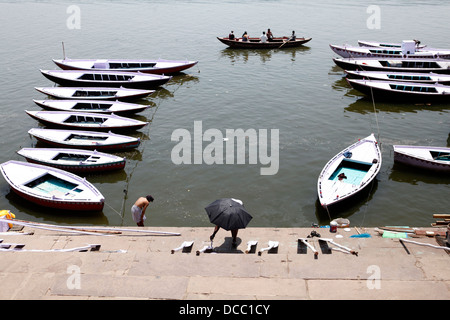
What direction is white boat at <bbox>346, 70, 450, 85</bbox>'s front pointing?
to the viewer's left

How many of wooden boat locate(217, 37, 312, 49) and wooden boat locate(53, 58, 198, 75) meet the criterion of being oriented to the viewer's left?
1

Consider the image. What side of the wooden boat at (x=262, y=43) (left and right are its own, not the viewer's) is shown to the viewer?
left

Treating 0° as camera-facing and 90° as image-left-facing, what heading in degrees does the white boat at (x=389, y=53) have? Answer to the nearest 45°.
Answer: approximately 90°

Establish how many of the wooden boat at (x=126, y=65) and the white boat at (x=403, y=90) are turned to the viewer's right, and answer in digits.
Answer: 1

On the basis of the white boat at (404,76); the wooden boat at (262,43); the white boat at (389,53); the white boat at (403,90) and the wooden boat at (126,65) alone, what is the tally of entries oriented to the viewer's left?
4

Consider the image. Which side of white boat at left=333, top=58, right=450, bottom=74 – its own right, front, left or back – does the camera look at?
left

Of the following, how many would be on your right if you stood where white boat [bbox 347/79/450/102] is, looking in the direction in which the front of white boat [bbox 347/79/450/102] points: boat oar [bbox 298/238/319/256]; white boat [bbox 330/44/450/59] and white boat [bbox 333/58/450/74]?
2

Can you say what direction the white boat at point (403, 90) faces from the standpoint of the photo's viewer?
facing to the left of the viewer

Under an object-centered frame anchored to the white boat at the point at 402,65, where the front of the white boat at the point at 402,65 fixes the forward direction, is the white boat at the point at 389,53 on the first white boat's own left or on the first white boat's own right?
on the first white boat's own right

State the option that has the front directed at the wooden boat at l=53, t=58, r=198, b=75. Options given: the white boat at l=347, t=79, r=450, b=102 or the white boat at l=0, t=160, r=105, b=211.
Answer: the white boat at l=347, t=79, r=450, b=102

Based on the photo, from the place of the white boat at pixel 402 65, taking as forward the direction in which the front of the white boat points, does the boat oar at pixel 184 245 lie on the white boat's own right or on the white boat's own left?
on the white boat's own left

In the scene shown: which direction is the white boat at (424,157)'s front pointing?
to the viewer's left
